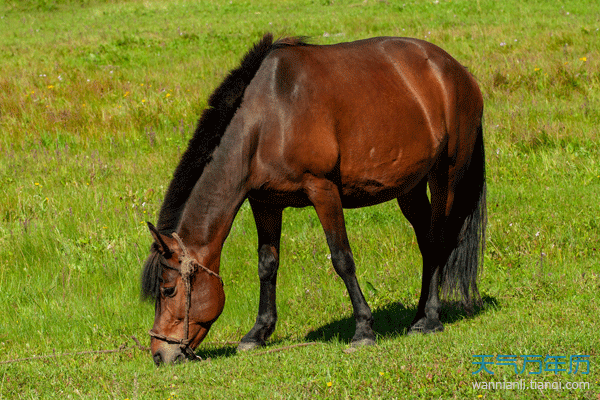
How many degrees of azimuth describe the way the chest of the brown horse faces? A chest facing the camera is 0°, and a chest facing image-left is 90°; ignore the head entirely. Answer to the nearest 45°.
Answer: approximately 45°
